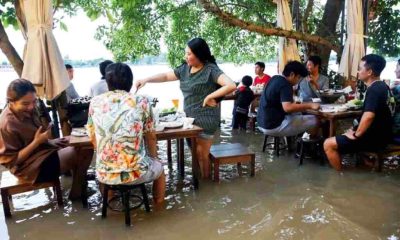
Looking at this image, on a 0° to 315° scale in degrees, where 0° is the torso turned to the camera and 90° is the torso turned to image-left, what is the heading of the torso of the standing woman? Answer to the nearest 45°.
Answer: approximately 45°

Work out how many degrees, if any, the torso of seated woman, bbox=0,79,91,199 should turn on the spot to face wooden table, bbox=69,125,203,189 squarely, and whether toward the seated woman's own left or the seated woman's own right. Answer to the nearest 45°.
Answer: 0° — they already face it

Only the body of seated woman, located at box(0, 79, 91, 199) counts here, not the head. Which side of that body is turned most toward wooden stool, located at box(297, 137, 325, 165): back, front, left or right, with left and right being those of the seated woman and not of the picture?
front

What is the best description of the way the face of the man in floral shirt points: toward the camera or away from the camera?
away from the camera

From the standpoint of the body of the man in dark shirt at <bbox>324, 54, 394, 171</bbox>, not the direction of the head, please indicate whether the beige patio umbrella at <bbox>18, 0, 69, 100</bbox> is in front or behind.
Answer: in front

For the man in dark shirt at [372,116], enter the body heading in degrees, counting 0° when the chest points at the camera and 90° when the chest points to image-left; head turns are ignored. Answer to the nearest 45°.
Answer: approximately 90°

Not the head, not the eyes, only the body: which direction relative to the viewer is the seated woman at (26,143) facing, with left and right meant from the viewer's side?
facing to the right of the viewer

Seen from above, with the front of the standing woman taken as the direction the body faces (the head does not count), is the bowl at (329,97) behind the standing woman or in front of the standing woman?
behind

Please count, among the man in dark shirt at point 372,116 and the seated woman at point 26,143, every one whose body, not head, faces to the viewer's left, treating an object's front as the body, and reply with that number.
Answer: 1

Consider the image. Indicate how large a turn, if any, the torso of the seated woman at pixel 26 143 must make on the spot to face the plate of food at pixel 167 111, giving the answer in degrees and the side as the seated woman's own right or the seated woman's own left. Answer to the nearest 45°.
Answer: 0° — they already face it

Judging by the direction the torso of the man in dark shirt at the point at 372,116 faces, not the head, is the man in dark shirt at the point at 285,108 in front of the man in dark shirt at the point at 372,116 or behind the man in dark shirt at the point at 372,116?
in front

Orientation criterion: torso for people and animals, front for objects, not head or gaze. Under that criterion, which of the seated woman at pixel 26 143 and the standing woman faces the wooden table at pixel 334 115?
the seated woman

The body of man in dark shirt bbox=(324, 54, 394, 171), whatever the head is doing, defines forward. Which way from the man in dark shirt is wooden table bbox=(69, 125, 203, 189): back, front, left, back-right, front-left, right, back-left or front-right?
front-left

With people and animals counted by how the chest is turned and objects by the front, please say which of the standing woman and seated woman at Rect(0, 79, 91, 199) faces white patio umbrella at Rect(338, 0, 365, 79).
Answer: the seated woman
